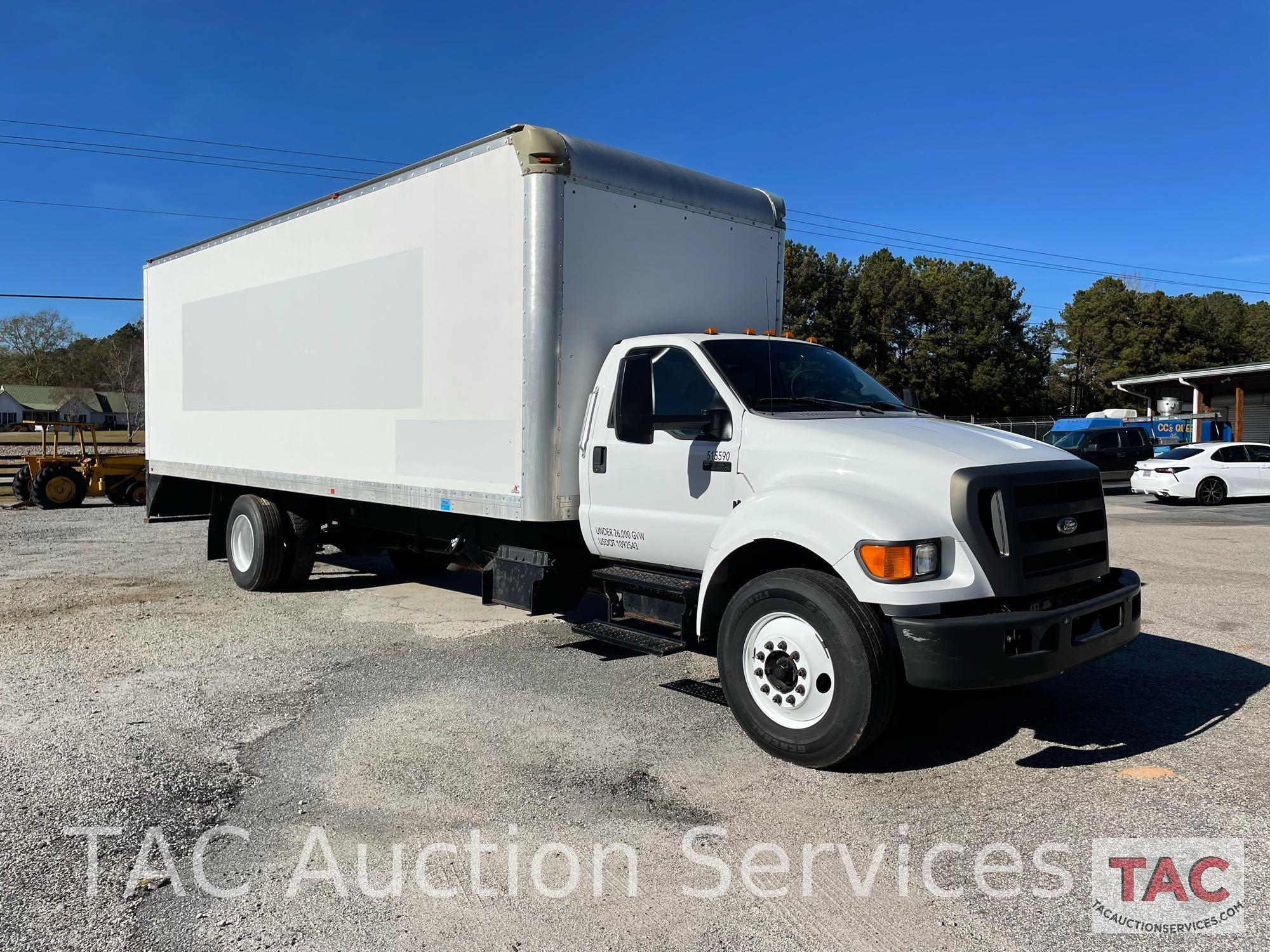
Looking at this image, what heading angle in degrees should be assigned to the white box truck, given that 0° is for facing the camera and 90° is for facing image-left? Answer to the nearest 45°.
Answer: approximately 315°

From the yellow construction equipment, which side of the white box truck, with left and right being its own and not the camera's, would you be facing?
back

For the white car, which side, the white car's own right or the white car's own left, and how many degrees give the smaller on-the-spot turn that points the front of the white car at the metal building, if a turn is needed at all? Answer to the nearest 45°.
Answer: approximately 45° to the white car's own left

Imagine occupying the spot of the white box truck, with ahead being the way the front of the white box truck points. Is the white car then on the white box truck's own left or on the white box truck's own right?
on the white box truck's own left

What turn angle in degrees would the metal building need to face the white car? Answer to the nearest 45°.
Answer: approximately 45° to its left

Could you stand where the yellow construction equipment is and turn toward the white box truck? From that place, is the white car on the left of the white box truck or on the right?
left

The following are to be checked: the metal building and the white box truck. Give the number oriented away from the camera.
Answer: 0

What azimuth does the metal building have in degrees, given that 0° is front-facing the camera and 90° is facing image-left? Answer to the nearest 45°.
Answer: approximately 45°

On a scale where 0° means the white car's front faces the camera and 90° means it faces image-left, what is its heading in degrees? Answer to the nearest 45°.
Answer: approximately 225°

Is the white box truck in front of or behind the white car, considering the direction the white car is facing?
behind

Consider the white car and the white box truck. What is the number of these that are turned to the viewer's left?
0

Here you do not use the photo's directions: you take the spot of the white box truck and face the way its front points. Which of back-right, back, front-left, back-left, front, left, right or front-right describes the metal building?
left

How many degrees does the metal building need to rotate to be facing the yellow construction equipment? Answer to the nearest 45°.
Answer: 0° — it already faces it

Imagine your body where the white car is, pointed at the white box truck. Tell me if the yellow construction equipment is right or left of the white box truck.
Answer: right

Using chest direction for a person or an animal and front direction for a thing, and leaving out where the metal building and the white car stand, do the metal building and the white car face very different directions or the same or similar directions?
very different directions
